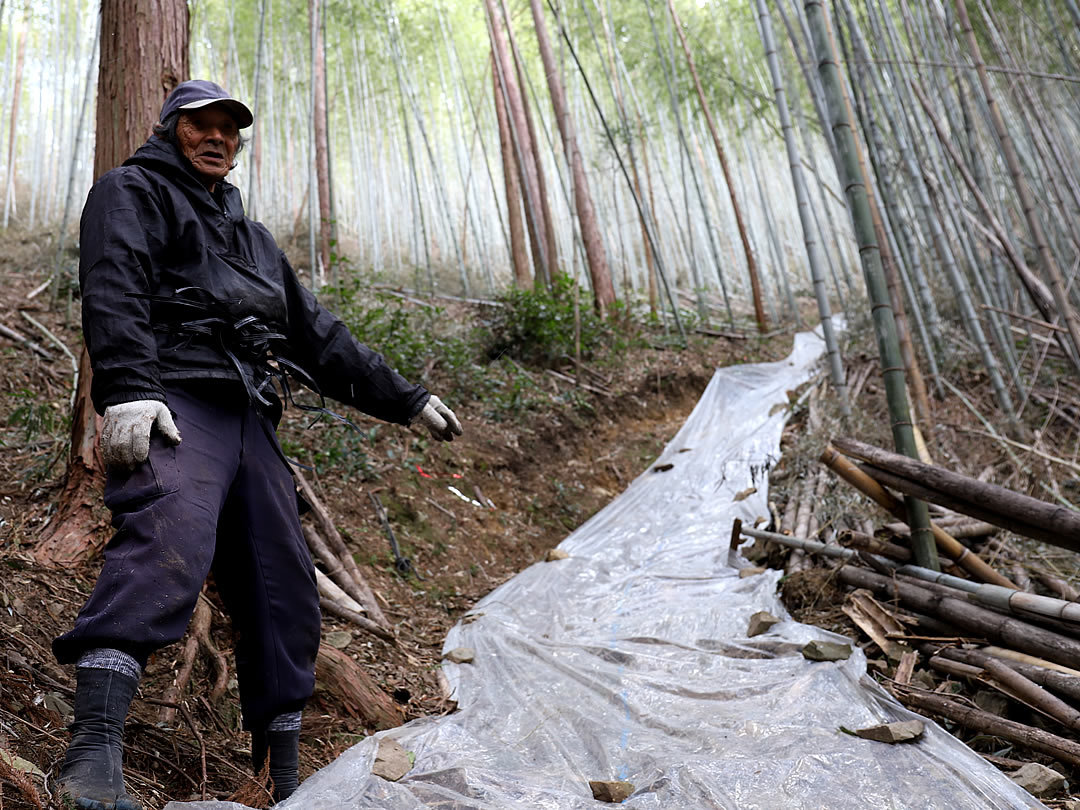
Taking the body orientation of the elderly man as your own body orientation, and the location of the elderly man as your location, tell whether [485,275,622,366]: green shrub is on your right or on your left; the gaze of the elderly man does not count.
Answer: on your left

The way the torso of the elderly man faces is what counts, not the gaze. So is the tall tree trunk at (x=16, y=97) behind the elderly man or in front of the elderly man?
behind

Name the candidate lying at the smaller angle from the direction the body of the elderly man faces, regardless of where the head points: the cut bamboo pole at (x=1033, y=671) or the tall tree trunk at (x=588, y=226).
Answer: the cut bamboo pole

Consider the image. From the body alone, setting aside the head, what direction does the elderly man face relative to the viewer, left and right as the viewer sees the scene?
facing the viewer and to the right of the viewer

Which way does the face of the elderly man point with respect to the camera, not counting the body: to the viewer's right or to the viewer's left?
to the viewer's right

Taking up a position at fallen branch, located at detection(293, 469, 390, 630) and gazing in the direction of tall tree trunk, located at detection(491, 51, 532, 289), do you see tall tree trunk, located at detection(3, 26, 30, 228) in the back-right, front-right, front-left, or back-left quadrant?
front-left
